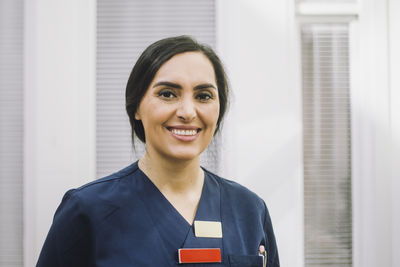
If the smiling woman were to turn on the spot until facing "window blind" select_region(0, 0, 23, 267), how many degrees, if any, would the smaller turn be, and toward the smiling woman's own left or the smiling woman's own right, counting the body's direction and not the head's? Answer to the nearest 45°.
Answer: approximately 180°

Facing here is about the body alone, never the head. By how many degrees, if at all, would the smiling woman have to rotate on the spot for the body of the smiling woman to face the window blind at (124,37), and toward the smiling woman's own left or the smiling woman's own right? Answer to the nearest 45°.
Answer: approximately 135° to the smiling woman's own left

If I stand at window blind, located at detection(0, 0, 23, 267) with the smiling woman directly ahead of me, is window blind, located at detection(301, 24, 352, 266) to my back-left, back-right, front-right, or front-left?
front-left

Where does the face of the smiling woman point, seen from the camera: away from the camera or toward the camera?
toward the camera

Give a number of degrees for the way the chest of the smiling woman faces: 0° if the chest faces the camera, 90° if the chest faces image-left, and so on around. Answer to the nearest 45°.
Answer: approximately 315°

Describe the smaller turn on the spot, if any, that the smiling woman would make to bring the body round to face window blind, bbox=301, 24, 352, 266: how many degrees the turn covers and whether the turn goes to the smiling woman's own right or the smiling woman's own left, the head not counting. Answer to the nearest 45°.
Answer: approximately 90° to the smiling woman's own left
